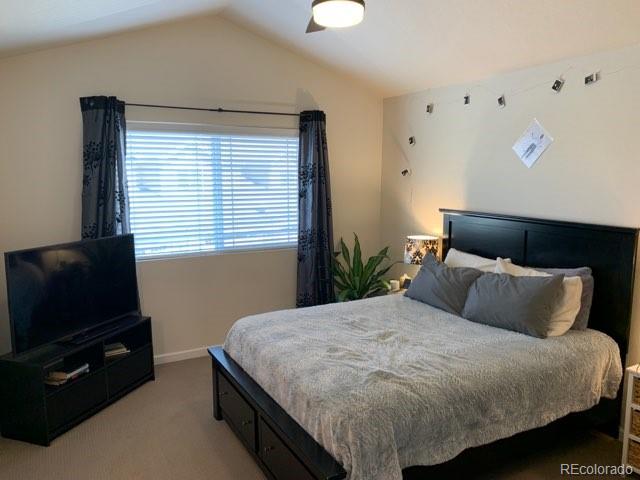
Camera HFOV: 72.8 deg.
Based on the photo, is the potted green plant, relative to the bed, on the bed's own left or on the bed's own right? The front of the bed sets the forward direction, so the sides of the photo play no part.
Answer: on the bed's own right

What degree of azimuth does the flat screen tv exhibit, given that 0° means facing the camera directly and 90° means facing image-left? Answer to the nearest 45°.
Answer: approximately 315°

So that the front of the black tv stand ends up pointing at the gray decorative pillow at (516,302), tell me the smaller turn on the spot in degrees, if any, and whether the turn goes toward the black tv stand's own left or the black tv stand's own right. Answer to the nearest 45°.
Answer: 0° — it already faces it

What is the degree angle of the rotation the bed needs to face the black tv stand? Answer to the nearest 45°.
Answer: approximately 45° to its right

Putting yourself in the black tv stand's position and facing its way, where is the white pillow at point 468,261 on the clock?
The white pillow is roughly at 11 o'clock from the black tv stand.

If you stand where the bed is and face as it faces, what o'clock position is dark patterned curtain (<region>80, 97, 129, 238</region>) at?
The dark patterned curtain is roughly at 2 o'clock from the bed.

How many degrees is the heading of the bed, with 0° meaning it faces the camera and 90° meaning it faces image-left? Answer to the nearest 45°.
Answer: approximately 45°

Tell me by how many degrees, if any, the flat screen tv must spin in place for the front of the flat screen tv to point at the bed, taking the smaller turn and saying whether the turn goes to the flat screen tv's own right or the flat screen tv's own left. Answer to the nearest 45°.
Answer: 0° — it already faces it

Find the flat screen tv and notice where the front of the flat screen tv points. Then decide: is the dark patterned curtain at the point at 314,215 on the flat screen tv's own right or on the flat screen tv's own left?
on the flat screen tv's own left
